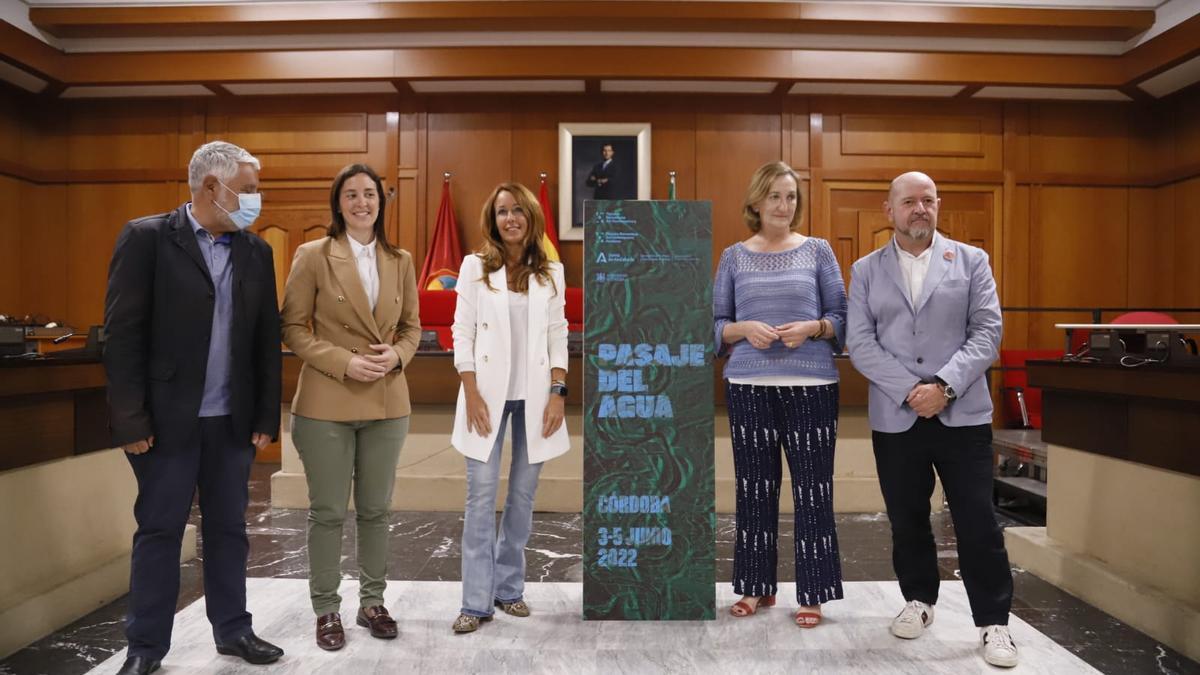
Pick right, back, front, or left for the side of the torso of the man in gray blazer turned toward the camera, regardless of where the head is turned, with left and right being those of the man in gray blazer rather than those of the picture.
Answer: front

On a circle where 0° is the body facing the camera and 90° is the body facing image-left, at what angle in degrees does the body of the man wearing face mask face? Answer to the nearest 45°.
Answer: approximately 315°

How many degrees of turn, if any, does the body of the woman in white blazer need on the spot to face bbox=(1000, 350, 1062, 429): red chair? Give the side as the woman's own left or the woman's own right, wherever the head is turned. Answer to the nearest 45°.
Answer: approximately 135° to the woman's own left

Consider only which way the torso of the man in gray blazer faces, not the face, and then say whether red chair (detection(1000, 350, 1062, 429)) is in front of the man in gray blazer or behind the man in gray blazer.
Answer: behind

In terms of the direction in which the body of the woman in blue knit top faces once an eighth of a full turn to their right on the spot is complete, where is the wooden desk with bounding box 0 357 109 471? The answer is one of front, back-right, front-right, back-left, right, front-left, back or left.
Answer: front-right

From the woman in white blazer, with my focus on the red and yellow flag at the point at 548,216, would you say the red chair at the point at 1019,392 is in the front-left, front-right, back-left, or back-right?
front-right

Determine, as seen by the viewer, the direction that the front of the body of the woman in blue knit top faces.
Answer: toward the camera

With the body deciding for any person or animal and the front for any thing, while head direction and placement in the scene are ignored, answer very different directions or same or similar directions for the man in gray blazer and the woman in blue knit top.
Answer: same or similar directions

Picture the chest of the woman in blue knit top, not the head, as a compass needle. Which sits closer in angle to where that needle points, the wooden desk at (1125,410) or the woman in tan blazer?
the woman in tan blazer

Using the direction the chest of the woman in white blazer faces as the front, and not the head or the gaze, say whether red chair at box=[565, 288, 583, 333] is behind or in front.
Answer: behind

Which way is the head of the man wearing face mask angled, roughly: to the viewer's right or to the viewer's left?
to the viewer's right

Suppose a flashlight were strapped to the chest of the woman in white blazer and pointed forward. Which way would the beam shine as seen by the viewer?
toward the camera

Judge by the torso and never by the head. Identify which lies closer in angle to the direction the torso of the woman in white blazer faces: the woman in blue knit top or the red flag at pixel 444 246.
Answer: the woman in blue knit top

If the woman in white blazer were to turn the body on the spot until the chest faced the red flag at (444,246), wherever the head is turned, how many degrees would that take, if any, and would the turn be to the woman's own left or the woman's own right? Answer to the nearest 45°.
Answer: approximately 180°

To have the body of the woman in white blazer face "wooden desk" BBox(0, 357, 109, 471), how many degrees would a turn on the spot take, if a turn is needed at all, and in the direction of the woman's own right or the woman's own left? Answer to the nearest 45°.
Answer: approximately 90° to the woman's own right

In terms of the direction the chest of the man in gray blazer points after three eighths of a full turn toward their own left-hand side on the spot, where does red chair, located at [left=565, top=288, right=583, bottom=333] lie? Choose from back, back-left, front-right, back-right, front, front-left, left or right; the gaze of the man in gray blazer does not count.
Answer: left
